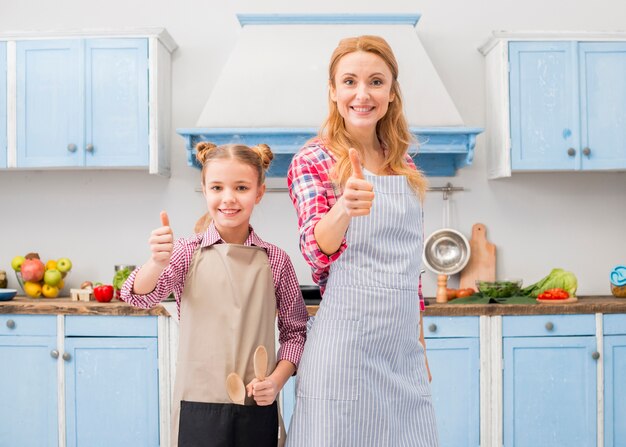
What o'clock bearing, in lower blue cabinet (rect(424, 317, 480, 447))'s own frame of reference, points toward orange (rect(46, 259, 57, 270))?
The orange is roughly at 3 o'clock from the lower blue cabinet.

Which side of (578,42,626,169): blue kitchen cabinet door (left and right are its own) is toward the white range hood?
right

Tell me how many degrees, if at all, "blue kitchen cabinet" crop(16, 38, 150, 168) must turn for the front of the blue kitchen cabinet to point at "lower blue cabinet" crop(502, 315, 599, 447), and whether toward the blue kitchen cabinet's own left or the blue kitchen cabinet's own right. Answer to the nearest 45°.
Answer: approximately 45° to the blue kitchen cabinet's own left

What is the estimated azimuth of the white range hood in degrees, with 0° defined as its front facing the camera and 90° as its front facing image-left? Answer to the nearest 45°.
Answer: approximately 0°

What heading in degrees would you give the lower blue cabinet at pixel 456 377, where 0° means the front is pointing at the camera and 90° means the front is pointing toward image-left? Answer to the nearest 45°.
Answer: approximately 0°

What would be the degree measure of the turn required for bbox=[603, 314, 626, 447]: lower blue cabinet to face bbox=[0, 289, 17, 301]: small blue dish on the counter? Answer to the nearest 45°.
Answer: approximately 90° to its right
